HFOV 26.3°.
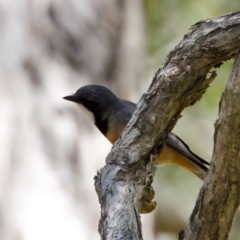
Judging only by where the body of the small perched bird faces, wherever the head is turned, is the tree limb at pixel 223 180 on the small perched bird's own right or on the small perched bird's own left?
on the small perched bird's own left

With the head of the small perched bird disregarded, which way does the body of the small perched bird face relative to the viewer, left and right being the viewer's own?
facing to the left of the viewer
